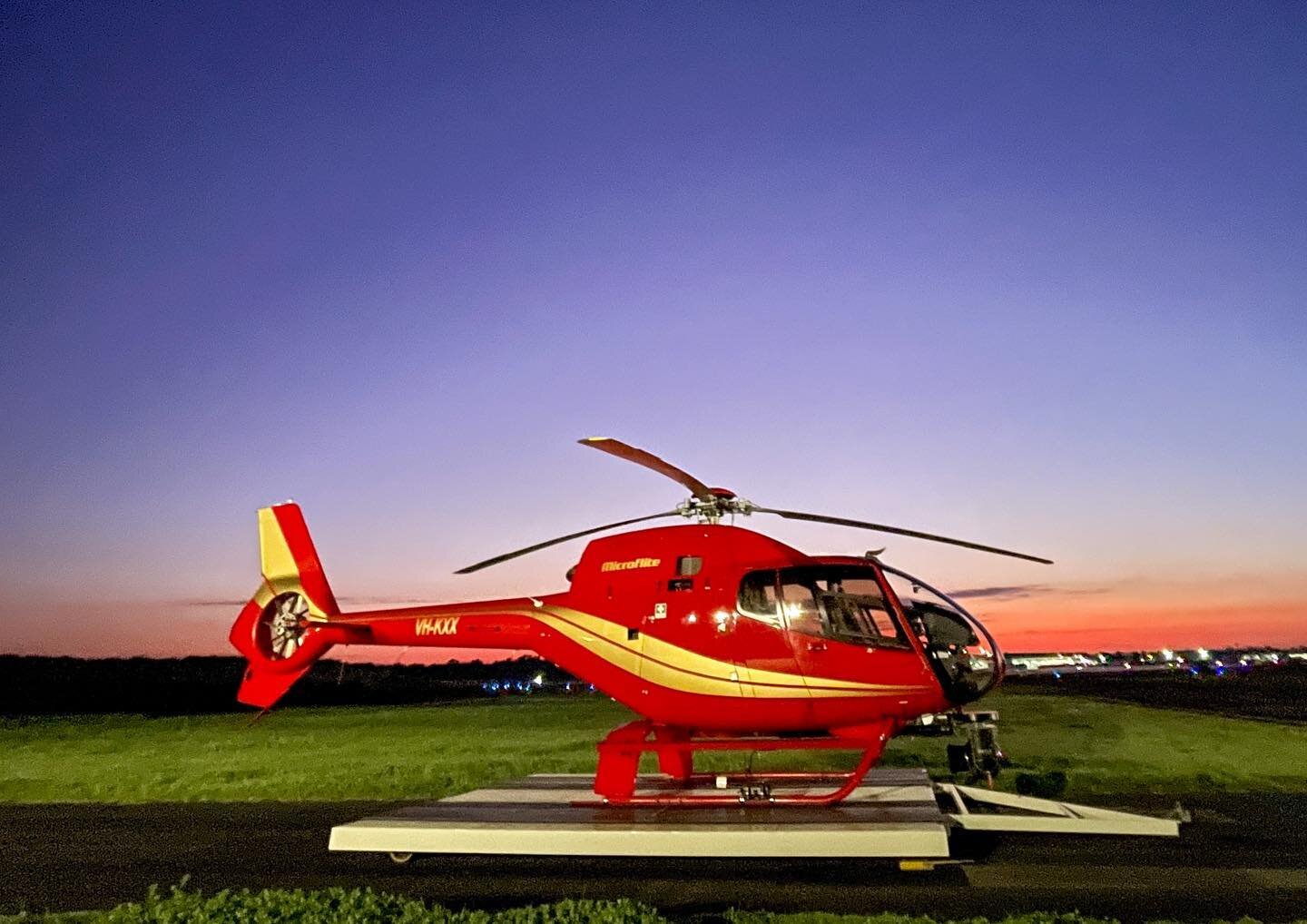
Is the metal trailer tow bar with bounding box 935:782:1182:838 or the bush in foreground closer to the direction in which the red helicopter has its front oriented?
the metal trailer tow bar

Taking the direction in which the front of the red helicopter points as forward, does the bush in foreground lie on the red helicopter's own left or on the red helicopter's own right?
on the red helicopter's own right

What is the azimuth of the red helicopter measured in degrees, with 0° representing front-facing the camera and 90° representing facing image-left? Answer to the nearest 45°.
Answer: approximately 270°
